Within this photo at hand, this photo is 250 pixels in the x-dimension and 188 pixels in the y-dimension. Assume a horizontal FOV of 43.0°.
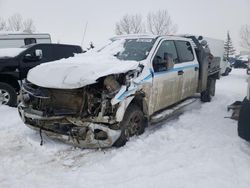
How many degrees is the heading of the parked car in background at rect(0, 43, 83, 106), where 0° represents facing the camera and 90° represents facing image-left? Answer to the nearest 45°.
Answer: approximately 45°

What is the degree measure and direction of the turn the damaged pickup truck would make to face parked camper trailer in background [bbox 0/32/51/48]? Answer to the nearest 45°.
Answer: approximately 90° to its right

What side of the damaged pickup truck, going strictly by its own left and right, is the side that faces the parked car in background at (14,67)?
right

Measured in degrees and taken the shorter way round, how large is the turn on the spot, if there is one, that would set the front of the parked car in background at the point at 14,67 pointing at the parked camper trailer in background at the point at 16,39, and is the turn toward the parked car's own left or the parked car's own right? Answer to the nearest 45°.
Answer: approximately 135° to the parked car's own right

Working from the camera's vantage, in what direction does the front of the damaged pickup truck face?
facing the viewer and to the left of the viewer

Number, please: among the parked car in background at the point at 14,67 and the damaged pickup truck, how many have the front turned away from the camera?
0

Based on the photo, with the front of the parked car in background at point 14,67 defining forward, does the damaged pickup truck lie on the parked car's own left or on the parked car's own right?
on the parked car's own left
